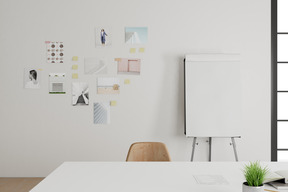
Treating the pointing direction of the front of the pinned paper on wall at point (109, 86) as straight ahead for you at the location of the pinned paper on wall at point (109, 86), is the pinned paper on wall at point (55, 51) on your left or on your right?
on your right

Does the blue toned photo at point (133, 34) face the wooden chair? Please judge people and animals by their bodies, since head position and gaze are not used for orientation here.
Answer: yes

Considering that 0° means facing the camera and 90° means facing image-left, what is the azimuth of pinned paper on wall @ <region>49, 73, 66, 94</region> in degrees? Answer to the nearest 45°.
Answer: approximately 0°

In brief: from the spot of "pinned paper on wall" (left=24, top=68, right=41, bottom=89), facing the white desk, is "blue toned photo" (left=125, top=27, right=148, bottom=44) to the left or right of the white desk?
left

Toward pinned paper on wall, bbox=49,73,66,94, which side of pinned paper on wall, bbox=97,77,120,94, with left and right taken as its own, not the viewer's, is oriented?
right

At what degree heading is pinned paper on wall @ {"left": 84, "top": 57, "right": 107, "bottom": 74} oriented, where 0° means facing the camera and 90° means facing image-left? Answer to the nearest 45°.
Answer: approximately 0°

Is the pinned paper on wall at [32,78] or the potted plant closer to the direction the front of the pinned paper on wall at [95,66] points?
the potted plant
